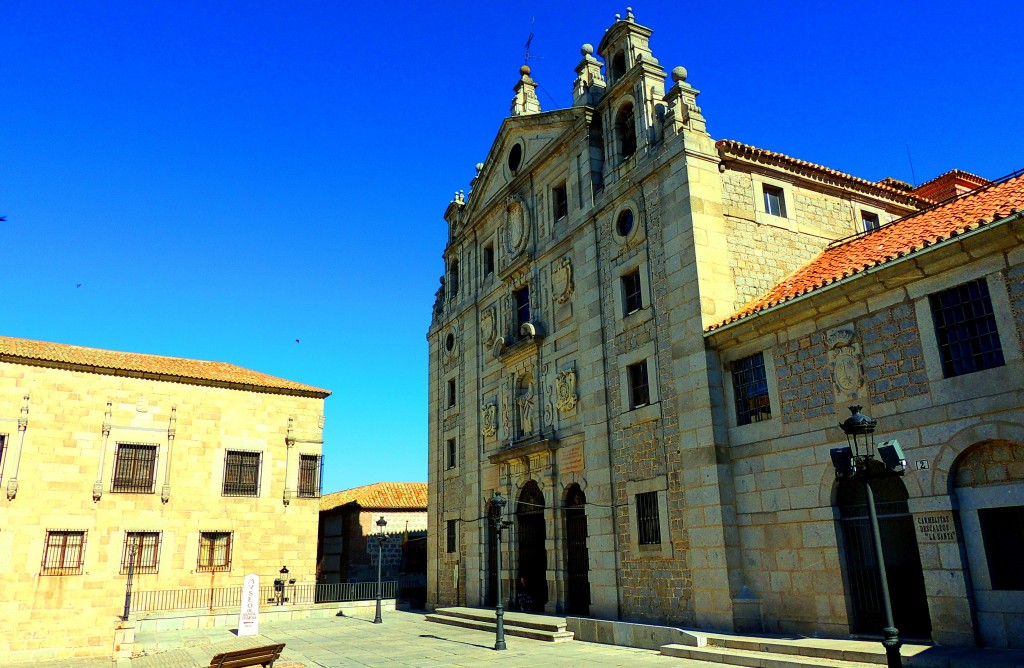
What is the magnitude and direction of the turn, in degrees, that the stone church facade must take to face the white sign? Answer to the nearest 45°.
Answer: approximately 45° to its right

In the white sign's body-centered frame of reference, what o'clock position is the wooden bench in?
The wooden bench is roughly at 12 o'clock from the white sign.

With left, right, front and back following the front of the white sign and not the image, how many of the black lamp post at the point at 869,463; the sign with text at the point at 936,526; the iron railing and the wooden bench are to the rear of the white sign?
1

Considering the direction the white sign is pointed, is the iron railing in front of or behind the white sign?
behind

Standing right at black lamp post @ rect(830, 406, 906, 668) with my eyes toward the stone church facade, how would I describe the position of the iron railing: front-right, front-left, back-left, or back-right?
front-left

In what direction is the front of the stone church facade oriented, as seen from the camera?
facing the viewer and to the left of the viewer

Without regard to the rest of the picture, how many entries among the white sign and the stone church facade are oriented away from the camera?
0

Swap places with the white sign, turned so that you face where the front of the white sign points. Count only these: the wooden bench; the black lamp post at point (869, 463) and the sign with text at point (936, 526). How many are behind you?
0

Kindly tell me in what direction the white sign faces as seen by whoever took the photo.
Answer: facing the viewer

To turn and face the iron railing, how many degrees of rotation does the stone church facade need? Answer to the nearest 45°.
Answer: approximately 45° to its right

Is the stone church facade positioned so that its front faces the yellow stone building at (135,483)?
no

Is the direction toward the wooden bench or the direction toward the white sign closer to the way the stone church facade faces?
the wooden bench

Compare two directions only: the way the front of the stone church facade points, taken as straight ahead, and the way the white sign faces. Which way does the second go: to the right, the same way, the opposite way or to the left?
to the left

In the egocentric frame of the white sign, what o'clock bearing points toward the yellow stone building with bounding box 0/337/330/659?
The yellow stone building is roughly at 5 o'clock from the white sign.
